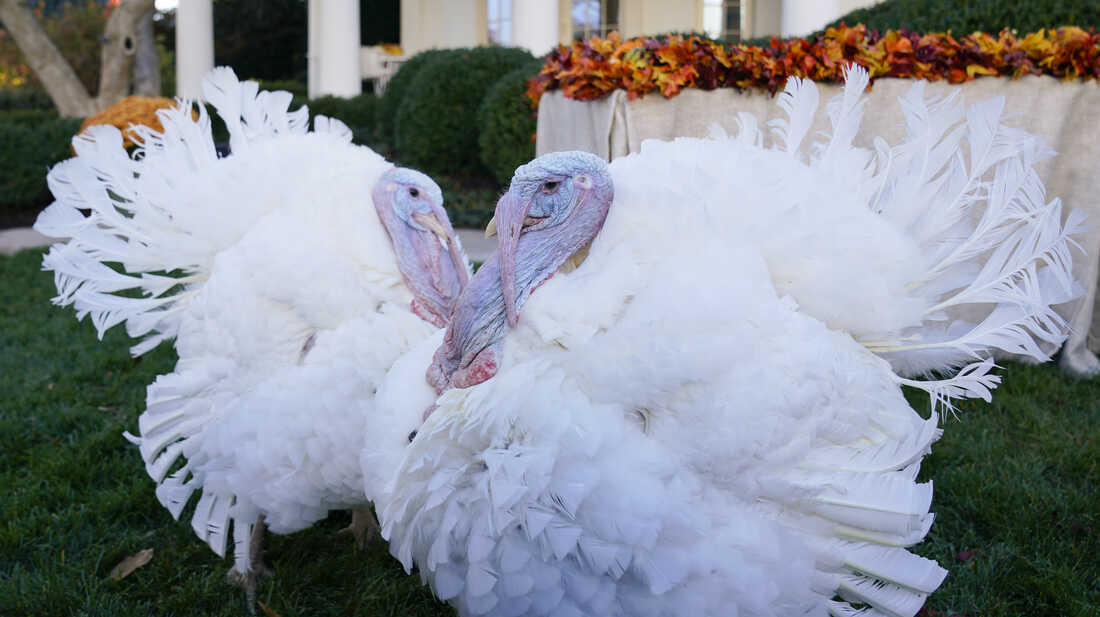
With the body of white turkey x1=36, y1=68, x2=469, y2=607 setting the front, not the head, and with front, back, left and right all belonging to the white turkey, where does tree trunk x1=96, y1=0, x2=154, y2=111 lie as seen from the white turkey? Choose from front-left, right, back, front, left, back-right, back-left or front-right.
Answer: left

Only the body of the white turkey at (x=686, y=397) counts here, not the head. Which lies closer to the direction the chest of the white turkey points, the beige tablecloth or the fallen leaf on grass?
the fallen leaf on grass

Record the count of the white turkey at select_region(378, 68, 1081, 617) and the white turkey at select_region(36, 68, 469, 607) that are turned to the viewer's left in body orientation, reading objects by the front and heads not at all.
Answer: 1

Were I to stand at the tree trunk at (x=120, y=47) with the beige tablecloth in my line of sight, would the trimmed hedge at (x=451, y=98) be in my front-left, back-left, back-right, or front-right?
front-left

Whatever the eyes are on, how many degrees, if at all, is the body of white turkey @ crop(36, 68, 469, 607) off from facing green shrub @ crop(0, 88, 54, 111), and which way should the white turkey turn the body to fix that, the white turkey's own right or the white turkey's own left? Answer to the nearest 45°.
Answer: approximately 90° to the white turkey's own left

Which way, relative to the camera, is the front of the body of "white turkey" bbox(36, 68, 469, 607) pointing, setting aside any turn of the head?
to the viewer's right

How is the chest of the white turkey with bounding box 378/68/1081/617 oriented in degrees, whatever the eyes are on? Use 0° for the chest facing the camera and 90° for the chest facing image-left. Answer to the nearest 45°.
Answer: approximately 90°

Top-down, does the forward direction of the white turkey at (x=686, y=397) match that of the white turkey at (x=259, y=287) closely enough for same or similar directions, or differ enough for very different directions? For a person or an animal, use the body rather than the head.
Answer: very different directions

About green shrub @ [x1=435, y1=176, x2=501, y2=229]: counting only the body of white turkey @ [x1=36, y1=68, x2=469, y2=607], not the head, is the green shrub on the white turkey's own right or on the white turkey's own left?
on the white turkey's own left

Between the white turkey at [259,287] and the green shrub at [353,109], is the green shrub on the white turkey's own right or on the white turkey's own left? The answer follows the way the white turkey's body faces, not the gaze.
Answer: on the white turkey's own left
